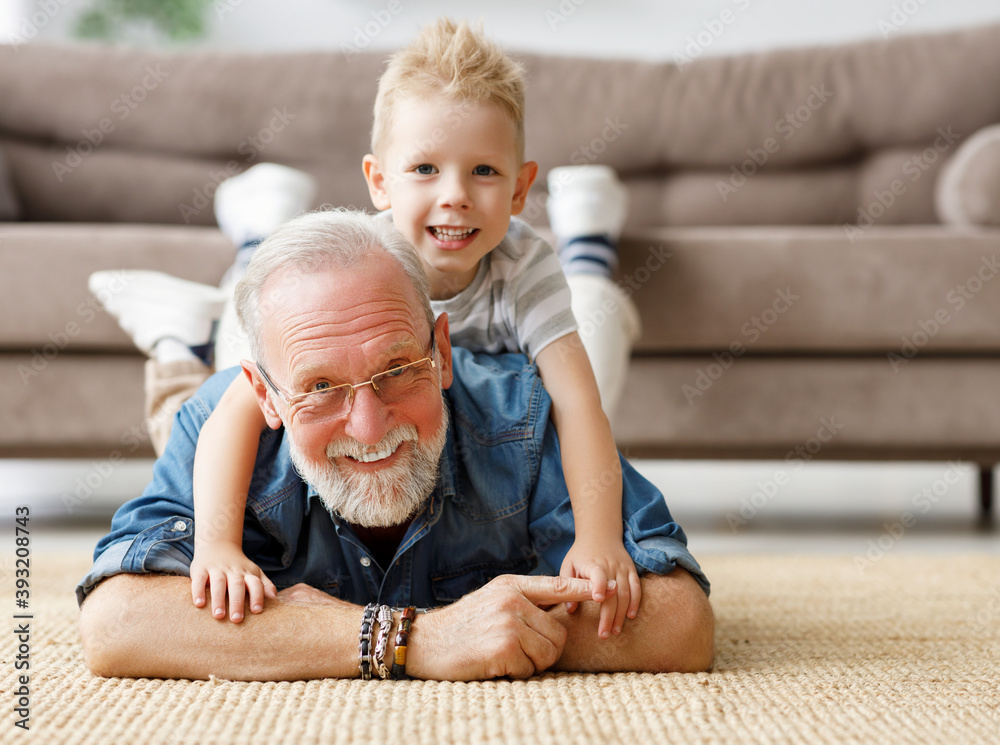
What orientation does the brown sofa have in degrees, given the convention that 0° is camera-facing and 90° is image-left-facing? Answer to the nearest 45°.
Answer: approximately 0°

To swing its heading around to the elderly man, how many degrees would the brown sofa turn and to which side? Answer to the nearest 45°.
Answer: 0° — it already faces them
